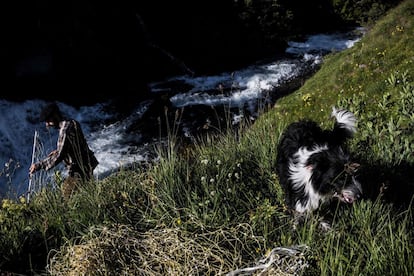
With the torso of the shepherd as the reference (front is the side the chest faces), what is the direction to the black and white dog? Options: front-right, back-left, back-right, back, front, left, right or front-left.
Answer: back-left

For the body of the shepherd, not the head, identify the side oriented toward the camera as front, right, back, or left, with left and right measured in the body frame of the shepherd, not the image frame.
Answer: left
